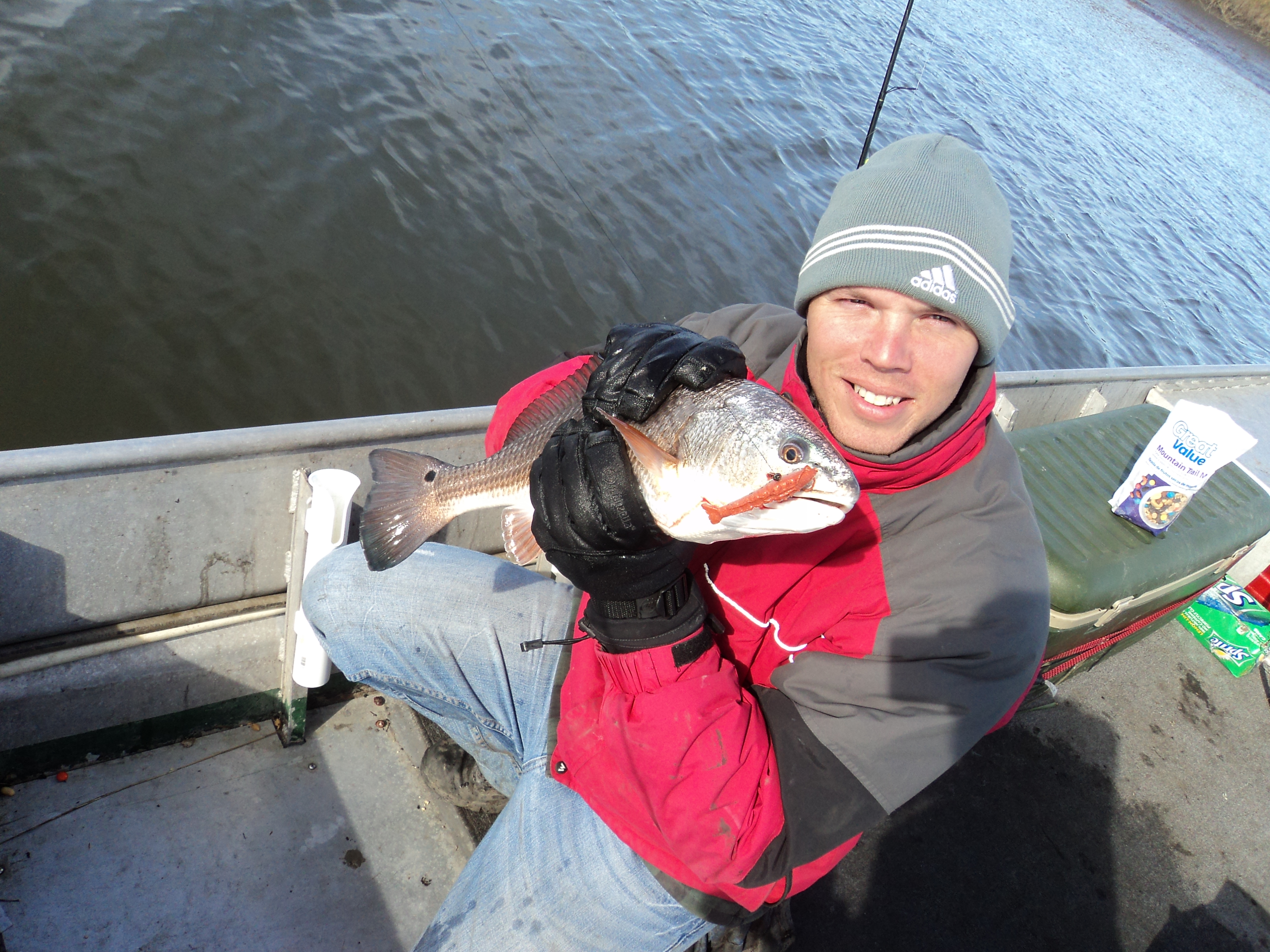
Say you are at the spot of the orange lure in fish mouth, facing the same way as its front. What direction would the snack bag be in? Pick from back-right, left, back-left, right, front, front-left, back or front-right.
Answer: front-left

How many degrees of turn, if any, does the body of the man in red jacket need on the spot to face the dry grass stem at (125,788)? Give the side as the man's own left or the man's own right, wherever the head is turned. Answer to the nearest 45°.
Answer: approximately 45° to the man's own right

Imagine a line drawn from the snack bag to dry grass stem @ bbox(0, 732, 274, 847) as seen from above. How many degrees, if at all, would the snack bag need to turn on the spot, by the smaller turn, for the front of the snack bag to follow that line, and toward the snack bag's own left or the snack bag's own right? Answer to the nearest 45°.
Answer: approximately 45° to the snack bag's own right

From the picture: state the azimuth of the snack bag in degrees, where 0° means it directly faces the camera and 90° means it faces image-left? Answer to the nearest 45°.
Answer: approximately 0°

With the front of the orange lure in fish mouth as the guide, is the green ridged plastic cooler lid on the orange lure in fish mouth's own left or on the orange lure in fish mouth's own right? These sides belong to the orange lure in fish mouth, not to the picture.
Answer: on the orange lure in fish mouth's own left

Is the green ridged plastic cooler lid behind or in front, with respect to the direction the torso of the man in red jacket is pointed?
behind

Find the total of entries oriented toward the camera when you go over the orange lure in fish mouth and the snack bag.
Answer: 1

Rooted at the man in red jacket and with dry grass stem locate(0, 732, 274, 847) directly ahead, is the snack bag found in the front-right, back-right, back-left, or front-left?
back-right

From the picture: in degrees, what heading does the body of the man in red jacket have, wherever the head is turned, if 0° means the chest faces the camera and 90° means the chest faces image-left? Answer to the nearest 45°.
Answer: approximately 45°

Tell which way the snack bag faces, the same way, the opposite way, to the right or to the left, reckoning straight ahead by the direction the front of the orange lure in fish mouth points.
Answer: to the right

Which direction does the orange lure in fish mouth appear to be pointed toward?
to the viewer's right
